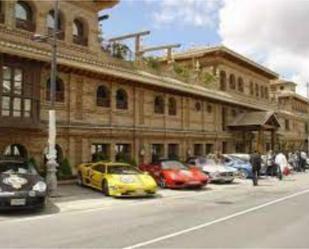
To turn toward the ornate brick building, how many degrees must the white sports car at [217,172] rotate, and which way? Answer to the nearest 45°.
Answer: approximately 135° to its right

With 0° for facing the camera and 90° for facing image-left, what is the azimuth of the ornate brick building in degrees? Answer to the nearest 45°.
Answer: approximately 315°

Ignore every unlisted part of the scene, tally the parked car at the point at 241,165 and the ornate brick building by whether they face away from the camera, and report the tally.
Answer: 0

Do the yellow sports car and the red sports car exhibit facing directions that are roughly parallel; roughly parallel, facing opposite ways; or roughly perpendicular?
roughly parallel

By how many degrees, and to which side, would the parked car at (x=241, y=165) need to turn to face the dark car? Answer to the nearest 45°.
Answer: approximately 45° to its right

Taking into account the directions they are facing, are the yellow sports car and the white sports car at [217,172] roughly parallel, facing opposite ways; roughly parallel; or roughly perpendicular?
roughly parallel

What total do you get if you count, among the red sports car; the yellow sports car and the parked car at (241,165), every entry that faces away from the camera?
0

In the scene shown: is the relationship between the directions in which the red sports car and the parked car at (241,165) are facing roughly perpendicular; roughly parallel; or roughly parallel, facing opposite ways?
roughly parallel

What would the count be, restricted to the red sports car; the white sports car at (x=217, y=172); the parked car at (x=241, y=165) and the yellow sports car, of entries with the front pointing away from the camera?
0

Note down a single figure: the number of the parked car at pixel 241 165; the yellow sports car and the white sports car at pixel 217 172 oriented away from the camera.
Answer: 0

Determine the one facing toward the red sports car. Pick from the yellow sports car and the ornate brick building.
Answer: the ornate brick building

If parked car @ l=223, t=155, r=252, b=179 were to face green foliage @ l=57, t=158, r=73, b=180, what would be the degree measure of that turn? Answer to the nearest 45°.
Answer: approximately 90° to its right
